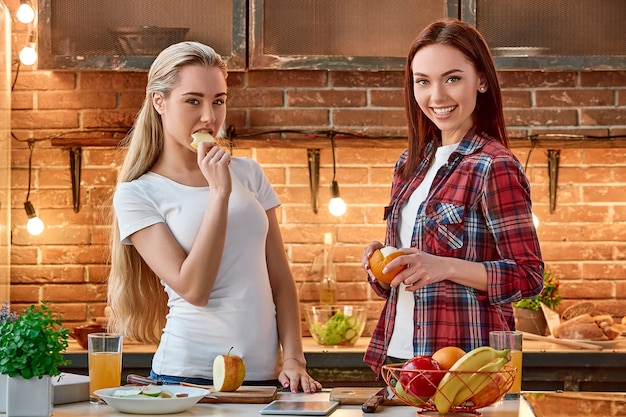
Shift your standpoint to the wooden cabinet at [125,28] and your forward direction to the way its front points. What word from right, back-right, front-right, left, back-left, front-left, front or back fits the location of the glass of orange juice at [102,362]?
front

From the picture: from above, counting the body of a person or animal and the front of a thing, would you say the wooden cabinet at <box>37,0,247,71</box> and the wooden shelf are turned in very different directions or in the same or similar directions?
same or similar directions

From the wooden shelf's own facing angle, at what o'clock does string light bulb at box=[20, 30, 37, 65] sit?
The string light bulb is roughly at 3 o'clock from the wooden shelf.

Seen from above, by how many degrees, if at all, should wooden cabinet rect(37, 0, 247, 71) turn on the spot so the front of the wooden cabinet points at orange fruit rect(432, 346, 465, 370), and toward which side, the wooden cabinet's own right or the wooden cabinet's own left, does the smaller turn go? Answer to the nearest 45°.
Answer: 0° — it already faces it

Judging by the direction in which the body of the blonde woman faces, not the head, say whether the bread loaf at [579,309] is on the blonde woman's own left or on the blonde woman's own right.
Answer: on the blonde woman's own left

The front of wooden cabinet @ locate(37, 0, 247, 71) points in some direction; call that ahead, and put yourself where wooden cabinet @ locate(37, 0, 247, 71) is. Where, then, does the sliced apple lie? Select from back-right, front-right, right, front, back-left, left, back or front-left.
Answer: front

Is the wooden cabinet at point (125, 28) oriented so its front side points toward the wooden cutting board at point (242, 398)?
yes

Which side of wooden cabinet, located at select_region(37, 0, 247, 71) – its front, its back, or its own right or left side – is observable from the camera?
front

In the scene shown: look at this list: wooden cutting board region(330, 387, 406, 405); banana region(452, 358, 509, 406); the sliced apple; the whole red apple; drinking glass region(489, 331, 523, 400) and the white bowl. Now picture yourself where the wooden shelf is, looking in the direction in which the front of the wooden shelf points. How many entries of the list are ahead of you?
6

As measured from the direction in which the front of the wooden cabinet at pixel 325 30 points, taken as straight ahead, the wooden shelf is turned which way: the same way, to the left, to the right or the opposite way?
the same way

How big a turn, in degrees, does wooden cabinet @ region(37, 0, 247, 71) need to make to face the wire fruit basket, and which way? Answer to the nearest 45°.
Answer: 0° — it already faces it

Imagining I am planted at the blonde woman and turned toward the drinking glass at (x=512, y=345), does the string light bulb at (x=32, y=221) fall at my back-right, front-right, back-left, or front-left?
back-left

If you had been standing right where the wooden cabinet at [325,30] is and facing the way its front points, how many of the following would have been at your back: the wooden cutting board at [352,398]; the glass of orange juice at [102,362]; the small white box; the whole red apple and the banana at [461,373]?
0

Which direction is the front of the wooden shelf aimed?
toward the camera

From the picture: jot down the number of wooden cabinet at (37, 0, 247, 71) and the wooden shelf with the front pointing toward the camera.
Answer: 2

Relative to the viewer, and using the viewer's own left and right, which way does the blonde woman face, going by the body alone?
facing the viewer and to the right of the viewer

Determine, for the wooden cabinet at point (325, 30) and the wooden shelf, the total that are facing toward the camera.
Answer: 2
